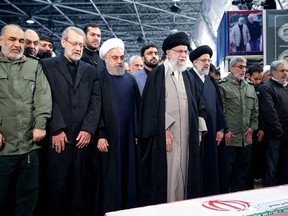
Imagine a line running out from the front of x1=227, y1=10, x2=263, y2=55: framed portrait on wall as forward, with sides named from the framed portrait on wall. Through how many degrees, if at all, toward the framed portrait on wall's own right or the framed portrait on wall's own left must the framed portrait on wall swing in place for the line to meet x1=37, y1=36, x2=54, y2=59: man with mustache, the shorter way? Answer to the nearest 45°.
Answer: approximately 45° to the framed portrait on wall's own right

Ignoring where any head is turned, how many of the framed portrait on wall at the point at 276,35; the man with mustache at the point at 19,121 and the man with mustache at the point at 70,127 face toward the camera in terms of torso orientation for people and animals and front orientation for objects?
3

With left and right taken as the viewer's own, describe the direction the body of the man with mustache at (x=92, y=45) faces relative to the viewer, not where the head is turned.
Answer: facing the viewer and to the right of the viewer

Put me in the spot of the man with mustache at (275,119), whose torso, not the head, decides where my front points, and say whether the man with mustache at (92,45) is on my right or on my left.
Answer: on my right

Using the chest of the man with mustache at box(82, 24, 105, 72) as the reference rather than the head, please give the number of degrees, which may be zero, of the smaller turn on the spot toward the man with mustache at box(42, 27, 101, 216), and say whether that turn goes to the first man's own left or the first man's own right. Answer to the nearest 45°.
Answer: approximately 45° to the first man's own right

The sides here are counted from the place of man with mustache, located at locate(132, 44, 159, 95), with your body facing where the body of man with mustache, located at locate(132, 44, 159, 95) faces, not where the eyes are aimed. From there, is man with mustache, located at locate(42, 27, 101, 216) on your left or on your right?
on your right

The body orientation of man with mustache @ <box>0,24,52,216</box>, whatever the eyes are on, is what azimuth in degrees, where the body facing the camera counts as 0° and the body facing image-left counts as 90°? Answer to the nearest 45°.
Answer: approximately 0°

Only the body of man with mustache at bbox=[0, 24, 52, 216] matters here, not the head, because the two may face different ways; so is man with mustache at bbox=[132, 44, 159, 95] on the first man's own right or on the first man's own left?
on the first man's own left

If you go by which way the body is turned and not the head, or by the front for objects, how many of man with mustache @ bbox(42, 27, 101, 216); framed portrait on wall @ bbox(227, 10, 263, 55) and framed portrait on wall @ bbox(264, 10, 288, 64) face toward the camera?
3
